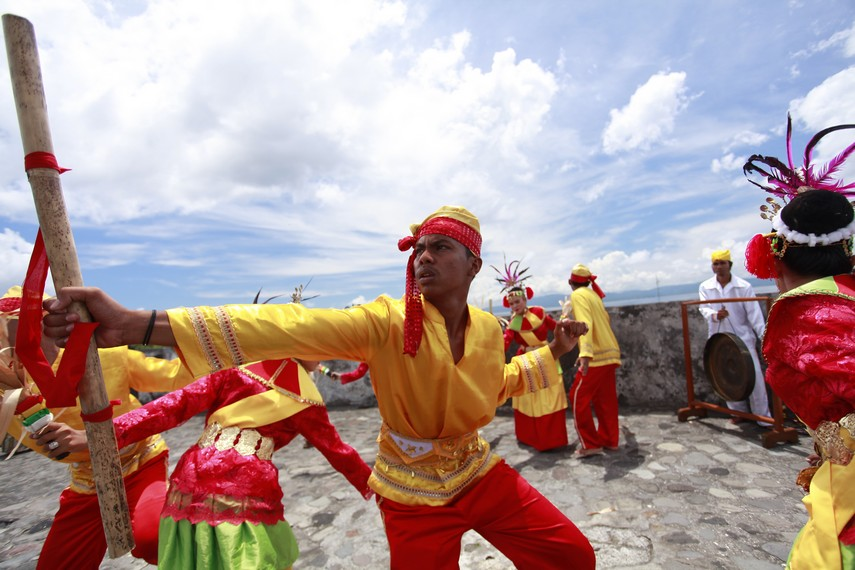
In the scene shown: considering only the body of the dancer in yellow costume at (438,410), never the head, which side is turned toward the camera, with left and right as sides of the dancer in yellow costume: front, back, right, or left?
front

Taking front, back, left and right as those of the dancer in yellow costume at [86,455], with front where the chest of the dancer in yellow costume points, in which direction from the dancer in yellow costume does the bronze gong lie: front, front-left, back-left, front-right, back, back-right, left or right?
back-left

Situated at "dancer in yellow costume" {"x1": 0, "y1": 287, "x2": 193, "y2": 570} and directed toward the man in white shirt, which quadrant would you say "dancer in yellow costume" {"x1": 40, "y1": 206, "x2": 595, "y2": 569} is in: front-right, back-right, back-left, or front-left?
front-right

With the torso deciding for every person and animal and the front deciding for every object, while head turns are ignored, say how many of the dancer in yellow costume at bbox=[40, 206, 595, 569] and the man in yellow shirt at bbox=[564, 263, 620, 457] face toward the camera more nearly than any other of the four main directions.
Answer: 1

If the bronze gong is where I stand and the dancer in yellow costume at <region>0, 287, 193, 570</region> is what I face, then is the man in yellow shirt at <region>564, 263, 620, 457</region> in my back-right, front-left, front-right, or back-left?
front-right

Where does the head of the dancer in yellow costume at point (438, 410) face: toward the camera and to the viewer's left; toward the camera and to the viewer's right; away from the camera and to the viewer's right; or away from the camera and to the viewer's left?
toward the camera and to the viewer's left

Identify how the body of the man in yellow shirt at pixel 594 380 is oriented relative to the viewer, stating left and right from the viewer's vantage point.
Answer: facing away from the viewer and to the left of the viewer

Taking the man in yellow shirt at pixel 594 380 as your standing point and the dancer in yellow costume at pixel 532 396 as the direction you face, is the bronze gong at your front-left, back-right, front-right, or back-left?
back-right

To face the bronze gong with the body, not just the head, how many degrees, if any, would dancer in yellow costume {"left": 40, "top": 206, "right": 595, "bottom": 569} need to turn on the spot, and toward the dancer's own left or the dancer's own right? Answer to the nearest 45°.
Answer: approximately 135° to the dancer's own left
